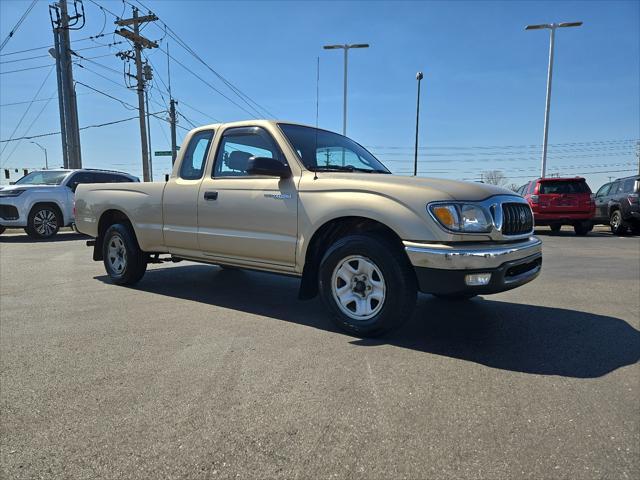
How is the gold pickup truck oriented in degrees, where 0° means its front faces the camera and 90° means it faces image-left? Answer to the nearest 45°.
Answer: approximately 315°

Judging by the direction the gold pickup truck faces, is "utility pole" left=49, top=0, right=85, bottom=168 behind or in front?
behind

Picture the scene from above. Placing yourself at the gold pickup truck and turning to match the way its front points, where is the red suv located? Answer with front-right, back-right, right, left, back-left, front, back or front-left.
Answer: left

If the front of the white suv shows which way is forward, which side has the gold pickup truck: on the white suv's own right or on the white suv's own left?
on the white suv's own left

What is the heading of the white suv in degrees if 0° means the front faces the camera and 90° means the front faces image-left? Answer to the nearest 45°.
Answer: approximately 45°

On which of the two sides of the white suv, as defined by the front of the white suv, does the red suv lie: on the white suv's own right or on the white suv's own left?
on the white suv's own left

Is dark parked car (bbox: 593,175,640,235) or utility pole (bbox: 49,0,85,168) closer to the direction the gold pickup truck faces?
the dark parked car

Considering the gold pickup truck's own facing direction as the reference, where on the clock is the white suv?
The white suv is roughly at 6 o'clock from the gold pickup truck.

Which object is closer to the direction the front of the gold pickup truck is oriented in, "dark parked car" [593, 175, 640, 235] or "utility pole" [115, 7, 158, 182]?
the dark parked car

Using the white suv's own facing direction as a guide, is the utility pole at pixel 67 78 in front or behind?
behind

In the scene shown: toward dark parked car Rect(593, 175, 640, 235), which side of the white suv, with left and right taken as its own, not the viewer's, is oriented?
left

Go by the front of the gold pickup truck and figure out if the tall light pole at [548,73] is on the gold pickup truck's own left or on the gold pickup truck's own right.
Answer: on the gold pickup truck's own left
